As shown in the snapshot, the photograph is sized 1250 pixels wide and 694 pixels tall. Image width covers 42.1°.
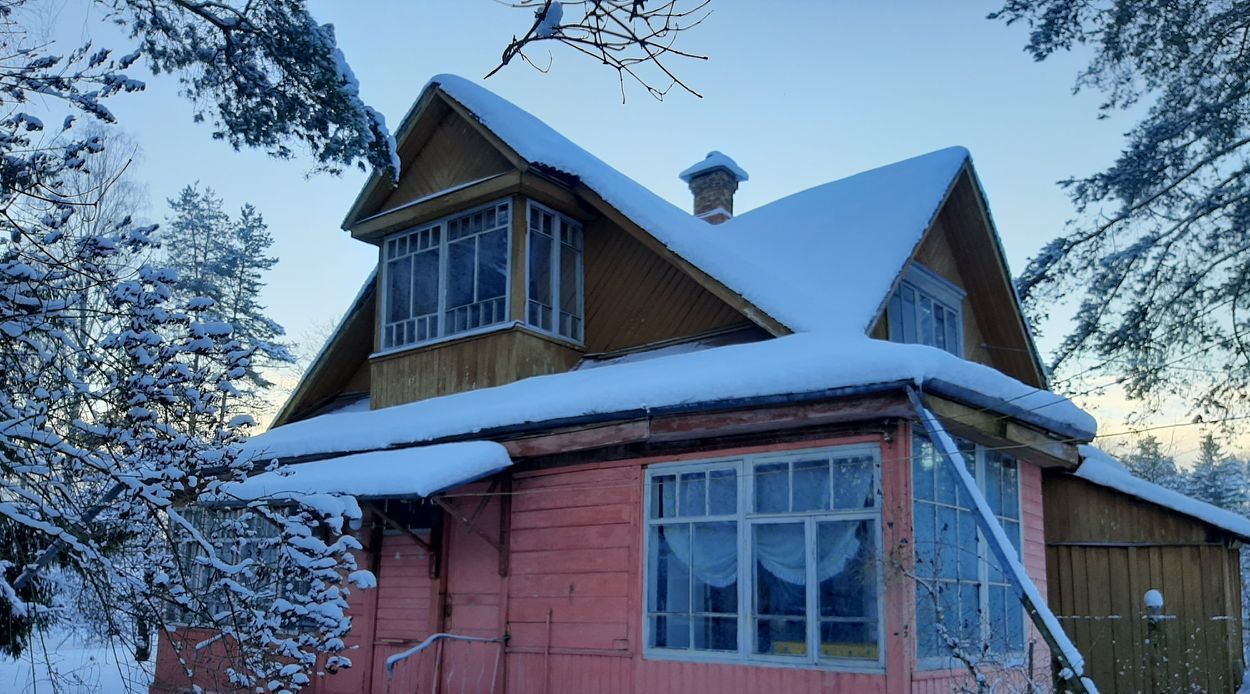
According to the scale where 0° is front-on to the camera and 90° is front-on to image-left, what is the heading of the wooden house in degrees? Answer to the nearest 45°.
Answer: approximately 45°

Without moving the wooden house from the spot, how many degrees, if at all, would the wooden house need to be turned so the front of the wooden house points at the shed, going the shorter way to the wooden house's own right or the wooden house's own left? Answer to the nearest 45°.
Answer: approximately 135° to the wooden house's own left

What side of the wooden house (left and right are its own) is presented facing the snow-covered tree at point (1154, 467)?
back

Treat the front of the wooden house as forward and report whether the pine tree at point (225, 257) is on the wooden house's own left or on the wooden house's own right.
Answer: on the wooden house's own right

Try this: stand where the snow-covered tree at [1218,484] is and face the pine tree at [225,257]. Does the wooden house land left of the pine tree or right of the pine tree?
left

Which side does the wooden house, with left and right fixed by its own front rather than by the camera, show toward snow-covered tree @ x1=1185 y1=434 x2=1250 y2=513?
back

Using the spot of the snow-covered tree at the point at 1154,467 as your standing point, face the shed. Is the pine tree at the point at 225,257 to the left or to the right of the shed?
right
